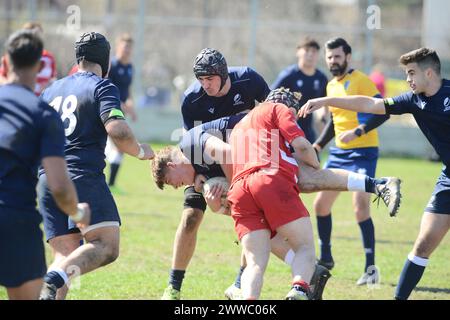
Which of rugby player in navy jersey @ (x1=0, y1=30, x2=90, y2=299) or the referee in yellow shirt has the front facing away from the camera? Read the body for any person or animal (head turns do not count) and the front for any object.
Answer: the rugby player in navy jersey

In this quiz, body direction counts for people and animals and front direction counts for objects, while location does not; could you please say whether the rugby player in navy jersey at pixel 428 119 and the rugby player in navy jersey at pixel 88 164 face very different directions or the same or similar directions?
very different directions

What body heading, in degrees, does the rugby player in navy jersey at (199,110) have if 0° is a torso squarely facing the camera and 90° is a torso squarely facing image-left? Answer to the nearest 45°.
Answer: approximately 45°

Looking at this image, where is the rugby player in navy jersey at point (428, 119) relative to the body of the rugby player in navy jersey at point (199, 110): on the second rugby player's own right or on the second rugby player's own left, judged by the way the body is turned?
on the second rugby player's own left

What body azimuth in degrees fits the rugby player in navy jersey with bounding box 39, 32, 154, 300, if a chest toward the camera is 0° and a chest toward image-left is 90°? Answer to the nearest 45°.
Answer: approximately 225°

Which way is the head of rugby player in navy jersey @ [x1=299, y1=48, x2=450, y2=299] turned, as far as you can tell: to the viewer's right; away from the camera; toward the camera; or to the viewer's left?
to the viewer's left

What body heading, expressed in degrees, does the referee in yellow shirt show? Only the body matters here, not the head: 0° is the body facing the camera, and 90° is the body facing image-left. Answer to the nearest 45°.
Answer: approximately 45°

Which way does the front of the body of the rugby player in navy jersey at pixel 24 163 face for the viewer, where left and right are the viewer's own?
facing away from the viewer

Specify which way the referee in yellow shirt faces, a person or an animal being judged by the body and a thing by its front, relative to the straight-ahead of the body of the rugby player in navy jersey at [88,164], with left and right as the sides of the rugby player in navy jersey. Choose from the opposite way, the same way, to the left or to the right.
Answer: the opposite way

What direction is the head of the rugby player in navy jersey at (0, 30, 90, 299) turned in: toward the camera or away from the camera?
away from the camera
